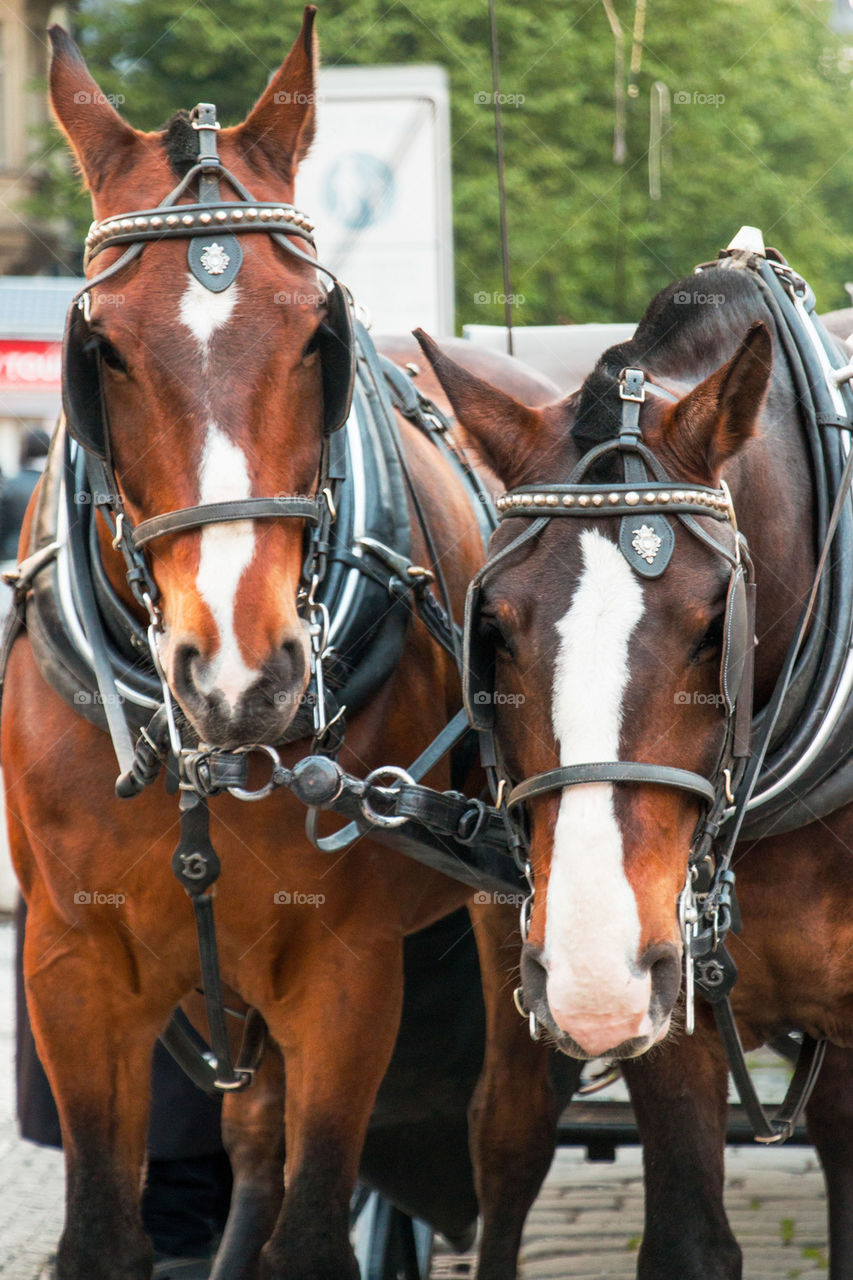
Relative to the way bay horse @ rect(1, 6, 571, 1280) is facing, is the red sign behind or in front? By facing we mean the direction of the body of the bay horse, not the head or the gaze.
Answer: behind

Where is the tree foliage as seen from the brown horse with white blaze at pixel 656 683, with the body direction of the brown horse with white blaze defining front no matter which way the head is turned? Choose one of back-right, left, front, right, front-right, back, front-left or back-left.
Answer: back

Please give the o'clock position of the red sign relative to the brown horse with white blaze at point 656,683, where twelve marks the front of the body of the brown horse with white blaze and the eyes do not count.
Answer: The red sign is roughly at 5 o'clock from the brown horse with white blaze.

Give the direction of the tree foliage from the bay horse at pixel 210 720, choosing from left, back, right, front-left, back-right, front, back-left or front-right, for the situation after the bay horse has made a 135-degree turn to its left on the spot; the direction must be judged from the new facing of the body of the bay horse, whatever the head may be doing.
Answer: front-left

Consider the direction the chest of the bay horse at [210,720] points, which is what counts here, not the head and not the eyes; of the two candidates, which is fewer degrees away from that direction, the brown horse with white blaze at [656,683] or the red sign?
the brown horse with white blaze

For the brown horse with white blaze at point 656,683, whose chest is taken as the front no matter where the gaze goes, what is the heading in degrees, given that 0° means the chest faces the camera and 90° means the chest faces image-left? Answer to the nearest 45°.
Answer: approximately 0°

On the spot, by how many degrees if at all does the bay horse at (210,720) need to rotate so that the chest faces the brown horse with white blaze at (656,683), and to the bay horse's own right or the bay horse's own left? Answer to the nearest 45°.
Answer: approximately 45° to the bay horse's own left

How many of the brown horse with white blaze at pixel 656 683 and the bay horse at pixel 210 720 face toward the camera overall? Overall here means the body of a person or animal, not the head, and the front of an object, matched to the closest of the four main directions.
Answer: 2
